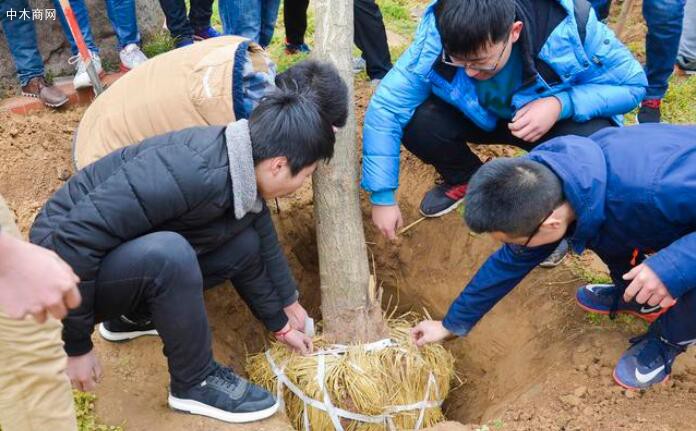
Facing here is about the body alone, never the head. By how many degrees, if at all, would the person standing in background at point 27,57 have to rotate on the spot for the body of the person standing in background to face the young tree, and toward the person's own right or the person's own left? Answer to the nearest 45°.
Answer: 0° — they already face it

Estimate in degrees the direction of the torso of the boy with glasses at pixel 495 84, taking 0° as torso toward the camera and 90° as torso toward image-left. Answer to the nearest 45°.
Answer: approximately 45°

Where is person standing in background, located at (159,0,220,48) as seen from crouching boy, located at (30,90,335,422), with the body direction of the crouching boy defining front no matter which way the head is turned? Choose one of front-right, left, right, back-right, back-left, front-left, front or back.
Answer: left

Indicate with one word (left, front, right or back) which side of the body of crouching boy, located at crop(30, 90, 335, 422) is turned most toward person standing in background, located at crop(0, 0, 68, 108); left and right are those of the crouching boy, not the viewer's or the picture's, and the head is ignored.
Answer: left

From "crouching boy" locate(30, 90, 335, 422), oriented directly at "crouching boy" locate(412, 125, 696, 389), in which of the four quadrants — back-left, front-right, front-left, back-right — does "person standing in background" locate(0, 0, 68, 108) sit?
back-left

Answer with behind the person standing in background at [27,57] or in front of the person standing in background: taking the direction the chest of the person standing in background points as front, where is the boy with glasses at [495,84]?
in front

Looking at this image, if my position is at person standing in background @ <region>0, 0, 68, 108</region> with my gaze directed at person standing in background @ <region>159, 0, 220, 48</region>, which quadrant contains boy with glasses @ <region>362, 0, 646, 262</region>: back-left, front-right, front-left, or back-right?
front-right

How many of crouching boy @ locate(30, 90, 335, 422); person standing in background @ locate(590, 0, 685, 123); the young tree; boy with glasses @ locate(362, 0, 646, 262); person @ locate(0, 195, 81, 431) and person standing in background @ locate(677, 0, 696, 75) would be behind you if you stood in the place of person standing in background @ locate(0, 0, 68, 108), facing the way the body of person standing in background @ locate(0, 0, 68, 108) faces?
0

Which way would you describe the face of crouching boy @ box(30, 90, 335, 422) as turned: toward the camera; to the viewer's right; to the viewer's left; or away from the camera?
to the viewer's right

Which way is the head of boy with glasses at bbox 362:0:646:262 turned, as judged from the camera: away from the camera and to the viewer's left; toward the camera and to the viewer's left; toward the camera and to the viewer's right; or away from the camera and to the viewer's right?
toward the camera and to the viewer's left

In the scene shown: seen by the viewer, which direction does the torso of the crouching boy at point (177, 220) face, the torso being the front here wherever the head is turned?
to the viewer's right

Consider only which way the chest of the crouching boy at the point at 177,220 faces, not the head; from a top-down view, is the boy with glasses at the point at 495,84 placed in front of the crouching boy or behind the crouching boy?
in front

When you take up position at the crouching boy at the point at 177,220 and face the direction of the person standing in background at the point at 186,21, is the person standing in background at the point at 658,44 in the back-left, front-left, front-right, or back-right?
front-right

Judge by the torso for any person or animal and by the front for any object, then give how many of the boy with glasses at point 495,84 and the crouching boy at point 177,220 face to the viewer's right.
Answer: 1

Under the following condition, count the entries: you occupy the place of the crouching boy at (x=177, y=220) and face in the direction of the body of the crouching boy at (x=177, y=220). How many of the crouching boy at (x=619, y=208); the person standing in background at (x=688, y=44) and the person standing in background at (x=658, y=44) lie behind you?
0
